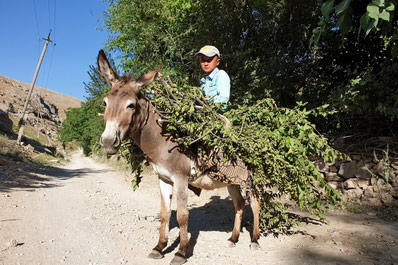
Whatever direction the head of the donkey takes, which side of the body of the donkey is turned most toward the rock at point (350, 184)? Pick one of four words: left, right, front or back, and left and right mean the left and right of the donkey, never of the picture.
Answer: back

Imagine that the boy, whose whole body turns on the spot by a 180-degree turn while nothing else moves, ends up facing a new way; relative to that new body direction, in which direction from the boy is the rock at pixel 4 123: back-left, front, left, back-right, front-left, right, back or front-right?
left

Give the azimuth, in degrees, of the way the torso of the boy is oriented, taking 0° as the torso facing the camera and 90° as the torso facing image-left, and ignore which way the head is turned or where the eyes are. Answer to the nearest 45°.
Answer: approximately 45°

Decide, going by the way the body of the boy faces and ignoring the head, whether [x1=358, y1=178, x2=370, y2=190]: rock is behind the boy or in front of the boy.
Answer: behind

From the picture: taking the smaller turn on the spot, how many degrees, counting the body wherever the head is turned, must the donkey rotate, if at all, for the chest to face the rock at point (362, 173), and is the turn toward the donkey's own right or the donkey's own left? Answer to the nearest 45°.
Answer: approximately 180°

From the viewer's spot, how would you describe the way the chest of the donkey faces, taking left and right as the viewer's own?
facing the viewer and to the left of the viewer

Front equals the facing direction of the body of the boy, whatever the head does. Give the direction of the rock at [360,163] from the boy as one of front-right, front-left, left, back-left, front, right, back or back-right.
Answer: back

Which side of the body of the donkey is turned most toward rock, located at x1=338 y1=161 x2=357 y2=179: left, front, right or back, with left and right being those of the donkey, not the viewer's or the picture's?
back

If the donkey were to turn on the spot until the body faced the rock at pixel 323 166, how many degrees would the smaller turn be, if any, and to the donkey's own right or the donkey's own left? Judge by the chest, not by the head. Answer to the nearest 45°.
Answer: approximately 180°

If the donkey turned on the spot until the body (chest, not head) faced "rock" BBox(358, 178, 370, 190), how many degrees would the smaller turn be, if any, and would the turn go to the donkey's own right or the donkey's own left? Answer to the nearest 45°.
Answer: approximately 180°
